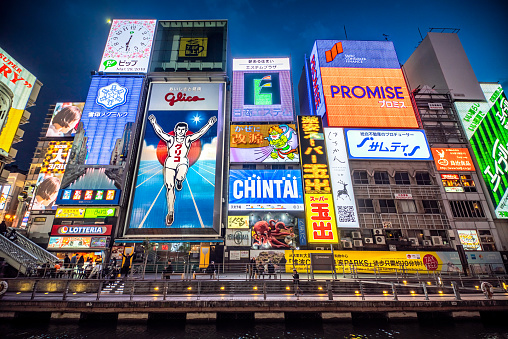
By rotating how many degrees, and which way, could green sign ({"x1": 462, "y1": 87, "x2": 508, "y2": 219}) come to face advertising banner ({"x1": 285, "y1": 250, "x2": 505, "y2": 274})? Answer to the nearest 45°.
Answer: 0° — it already faces it

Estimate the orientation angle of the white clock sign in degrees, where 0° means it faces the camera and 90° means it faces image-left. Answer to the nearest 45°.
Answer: approximately 0°

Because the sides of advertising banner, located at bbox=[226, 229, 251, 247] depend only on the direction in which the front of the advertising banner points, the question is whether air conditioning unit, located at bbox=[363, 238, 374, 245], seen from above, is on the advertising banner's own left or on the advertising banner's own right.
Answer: on the advertising banner's own left

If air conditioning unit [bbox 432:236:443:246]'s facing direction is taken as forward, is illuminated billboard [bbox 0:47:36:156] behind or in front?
in front

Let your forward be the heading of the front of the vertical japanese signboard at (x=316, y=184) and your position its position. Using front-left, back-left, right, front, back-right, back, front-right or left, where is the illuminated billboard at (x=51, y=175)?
right

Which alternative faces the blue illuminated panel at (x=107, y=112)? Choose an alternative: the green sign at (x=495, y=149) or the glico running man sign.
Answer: the green sign
